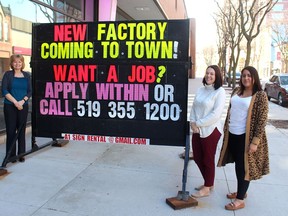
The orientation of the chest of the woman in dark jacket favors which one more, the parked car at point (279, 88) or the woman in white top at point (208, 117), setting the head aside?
the woman in white top

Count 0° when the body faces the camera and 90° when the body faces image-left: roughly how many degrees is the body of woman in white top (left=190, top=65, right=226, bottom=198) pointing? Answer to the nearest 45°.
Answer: approximately 45°

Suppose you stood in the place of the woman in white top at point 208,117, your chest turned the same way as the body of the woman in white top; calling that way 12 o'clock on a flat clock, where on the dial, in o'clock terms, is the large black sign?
The large black sign is roughly at 2 o'clock from the woman in white top.

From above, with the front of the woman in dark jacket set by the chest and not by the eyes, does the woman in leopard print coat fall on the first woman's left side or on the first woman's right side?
on the first woman's left side

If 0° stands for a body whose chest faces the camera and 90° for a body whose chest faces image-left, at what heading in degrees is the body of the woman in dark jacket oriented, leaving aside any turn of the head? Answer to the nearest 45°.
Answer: approximately 0°

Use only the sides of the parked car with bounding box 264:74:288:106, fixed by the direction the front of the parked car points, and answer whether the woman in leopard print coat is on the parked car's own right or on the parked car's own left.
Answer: on the parked car's own right

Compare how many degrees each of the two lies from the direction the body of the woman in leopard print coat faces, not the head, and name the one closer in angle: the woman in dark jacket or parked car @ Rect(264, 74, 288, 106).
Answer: the woman in dark jacket
